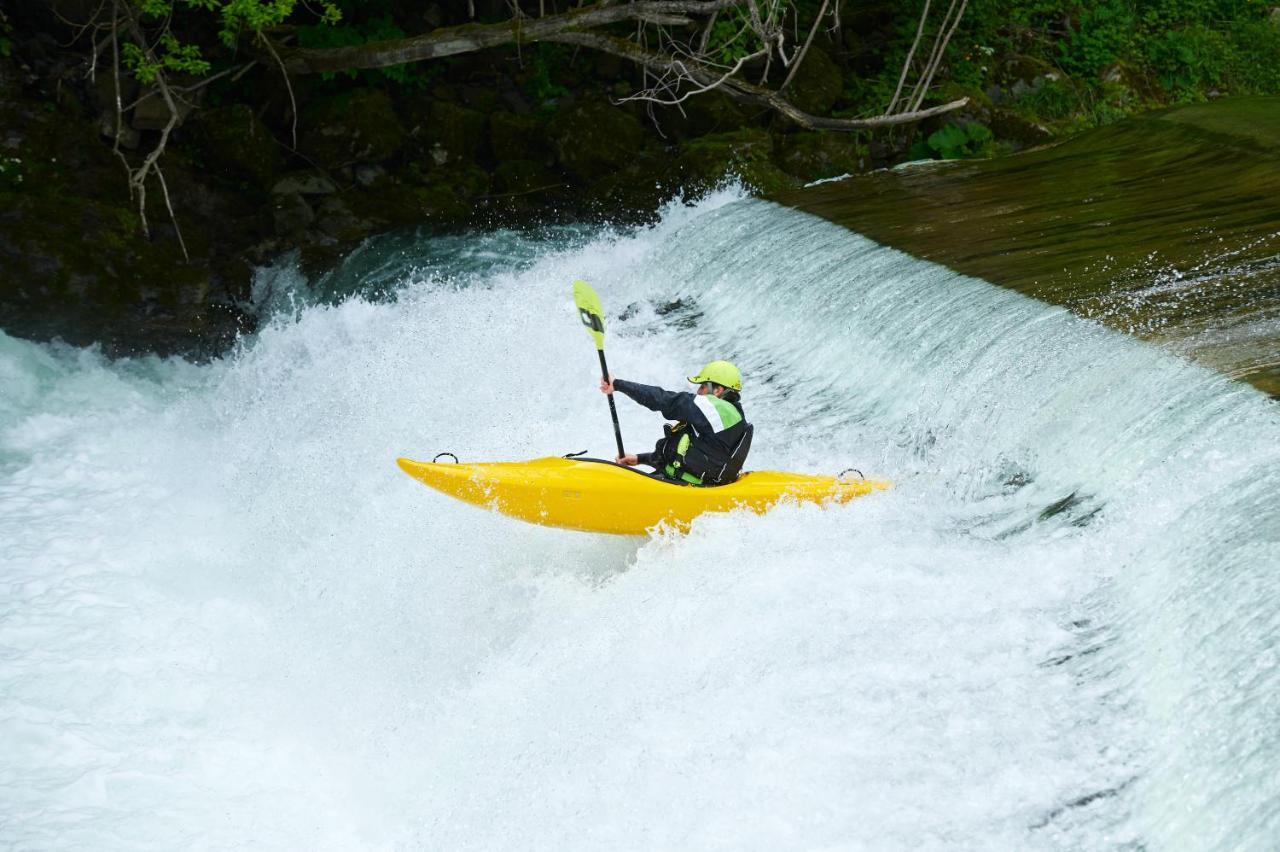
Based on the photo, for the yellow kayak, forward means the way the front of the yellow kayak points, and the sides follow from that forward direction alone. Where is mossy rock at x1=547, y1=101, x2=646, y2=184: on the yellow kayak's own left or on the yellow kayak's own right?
on the yellow kayak's own right

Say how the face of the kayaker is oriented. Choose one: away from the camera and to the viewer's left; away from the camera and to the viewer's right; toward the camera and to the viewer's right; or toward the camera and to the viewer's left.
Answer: away from the camera and to the viewer's left

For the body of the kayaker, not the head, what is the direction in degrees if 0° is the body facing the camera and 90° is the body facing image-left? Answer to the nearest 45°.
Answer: approximately 90°

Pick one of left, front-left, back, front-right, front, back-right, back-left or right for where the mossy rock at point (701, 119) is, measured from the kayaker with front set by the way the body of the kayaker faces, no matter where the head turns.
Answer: right

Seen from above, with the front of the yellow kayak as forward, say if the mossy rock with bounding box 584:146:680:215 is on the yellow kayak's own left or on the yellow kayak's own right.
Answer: on the yellow kayak's own right

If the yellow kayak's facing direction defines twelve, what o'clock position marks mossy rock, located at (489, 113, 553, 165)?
The mossy rock is roughly at 3 o'clock from the yellow kayak.

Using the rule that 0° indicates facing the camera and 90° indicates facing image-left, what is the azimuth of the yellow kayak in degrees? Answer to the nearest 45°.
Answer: approximately 90°
